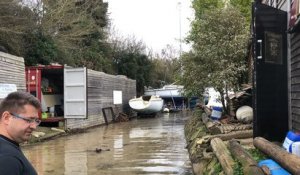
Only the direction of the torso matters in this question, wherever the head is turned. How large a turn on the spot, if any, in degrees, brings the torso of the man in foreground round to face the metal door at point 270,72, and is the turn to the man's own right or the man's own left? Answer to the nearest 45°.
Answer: approximately 45° to the man's own left

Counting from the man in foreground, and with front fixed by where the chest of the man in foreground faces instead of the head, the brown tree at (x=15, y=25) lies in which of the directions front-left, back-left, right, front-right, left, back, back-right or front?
left

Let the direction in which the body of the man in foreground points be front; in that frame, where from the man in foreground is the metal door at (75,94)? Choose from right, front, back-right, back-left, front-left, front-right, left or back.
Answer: left

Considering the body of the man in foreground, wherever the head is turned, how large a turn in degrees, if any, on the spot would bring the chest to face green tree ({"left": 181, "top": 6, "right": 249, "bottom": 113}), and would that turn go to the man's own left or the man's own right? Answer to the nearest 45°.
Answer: approximately 45° to the man's own left

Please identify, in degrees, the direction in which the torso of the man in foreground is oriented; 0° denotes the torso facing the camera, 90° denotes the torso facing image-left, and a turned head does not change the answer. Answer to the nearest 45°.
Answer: approximately 270°

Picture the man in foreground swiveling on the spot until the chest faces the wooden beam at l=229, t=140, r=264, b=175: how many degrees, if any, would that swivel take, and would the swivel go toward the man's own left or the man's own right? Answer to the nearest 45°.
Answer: approximately 45° to the man's own left

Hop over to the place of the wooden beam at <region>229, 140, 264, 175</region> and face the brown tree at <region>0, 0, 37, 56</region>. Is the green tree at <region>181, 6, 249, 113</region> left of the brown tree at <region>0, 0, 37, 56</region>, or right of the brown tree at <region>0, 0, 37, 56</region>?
right

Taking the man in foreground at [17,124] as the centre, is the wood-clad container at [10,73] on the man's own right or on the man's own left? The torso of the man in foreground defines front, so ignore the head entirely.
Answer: on the man's own left

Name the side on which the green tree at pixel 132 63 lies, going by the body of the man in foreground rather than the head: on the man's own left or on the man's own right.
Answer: on the man's own left

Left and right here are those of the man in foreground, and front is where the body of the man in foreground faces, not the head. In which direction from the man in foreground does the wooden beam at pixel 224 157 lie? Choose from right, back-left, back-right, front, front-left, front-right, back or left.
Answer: front-left
